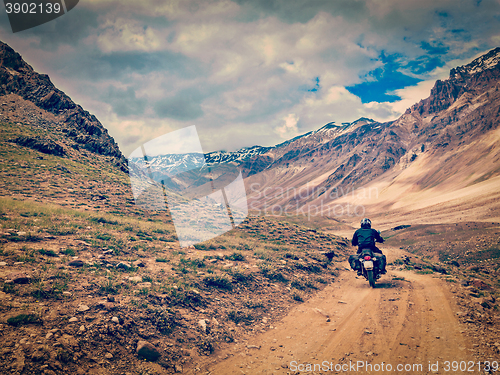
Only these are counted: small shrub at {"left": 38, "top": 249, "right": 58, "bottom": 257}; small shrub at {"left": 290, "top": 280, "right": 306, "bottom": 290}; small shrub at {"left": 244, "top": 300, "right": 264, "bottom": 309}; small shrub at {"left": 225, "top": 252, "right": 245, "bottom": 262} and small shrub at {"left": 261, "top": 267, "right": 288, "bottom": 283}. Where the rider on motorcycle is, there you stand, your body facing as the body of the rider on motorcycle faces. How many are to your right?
0

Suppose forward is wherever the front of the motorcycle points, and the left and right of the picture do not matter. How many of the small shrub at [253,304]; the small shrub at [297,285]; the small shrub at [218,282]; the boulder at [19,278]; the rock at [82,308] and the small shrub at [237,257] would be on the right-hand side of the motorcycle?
0

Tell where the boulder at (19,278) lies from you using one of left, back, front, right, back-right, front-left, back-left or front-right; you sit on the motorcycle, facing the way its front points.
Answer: back-left

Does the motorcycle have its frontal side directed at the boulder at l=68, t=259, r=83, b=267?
no

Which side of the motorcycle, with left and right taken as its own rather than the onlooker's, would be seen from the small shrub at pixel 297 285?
left

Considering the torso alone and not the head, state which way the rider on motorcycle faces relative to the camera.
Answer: away from the camera

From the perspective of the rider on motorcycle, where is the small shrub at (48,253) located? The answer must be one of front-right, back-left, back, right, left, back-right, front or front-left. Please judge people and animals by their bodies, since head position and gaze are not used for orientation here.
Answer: back-left

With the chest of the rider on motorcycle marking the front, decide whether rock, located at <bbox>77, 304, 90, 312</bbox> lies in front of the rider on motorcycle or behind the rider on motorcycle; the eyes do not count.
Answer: behind

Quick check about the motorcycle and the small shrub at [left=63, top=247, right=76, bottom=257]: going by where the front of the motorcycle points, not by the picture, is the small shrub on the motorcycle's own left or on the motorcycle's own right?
on the motorcycle's own left

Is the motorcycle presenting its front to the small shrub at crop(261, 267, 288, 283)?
no

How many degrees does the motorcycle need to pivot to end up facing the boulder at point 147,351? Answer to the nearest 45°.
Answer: approximately 135° to its left

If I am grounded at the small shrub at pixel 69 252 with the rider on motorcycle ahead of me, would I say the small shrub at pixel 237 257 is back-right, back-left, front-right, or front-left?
front-left

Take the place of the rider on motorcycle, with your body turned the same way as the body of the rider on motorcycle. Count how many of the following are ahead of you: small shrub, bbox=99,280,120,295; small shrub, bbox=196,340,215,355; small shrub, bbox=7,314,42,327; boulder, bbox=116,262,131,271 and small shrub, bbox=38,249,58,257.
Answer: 0

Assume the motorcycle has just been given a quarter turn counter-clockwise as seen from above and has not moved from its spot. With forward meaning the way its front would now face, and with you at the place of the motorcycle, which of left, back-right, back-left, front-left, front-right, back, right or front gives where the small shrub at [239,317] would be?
front-left

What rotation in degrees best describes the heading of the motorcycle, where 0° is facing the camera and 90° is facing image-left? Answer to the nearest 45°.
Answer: approximately 180°

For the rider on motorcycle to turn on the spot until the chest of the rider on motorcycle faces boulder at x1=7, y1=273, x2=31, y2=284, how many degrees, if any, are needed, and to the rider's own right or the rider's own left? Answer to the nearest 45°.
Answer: approximately 135° to the rider's own left

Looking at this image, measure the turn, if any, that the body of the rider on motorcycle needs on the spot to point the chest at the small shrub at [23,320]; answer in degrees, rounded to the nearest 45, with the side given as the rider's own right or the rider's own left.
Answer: approximately 135° to the rider's own left
